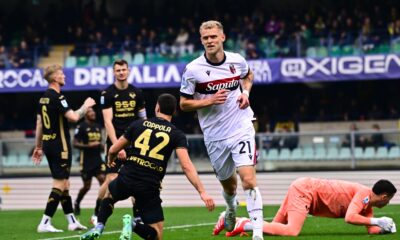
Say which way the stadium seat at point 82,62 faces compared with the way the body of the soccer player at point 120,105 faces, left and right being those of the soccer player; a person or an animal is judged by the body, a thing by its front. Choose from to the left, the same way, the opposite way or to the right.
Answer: the same way

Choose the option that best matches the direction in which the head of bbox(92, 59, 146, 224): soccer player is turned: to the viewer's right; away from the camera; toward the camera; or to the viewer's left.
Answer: toward the camera

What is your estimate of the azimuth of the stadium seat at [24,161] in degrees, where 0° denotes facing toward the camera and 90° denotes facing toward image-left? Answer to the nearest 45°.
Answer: approximately 0°

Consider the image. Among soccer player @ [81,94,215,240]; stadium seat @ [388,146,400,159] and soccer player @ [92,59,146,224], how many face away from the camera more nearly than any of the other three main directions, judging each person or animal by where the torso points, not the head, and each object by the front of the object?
1

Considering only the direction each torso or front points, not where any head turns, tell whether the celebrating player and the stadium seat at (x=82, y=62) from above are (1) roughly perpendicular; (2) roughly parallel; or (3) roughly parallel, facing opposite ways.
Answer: roughly parallel

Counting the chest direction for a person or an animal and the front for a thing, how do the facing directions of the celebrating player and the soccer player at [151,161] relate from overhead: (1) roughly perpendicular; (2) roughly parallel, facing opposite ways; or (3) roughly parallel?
roughly parallel, facing opposite ways

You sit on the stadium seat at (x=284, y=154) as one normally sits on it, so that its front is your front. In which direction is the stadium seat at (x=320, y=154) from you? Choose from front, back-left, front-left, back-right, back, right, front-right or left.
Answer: left

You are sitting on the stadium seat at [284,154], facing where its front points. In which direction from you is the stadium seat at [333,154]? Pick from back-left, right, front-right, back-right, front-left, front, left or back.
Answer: left

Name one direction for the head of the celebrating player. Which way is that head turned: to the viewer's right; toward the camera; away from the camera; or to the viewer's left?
toward the camera

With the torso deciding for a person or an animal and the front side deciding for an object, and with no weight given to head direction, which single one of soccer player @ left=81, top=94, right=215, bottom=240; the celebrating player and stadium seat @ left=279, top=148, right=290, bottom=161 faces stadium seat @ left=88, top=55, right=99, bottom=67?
the soccer player

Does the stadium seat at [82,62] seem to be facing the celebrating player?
yes

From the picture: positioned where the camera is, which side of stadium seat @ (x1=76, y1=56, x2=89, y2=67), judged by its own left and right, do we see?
front

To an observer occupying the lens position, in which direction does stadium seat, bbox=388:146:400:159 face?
facing the viewer

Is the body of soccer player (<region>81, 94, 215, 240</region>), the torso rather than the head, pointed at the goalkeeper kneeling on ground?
no
